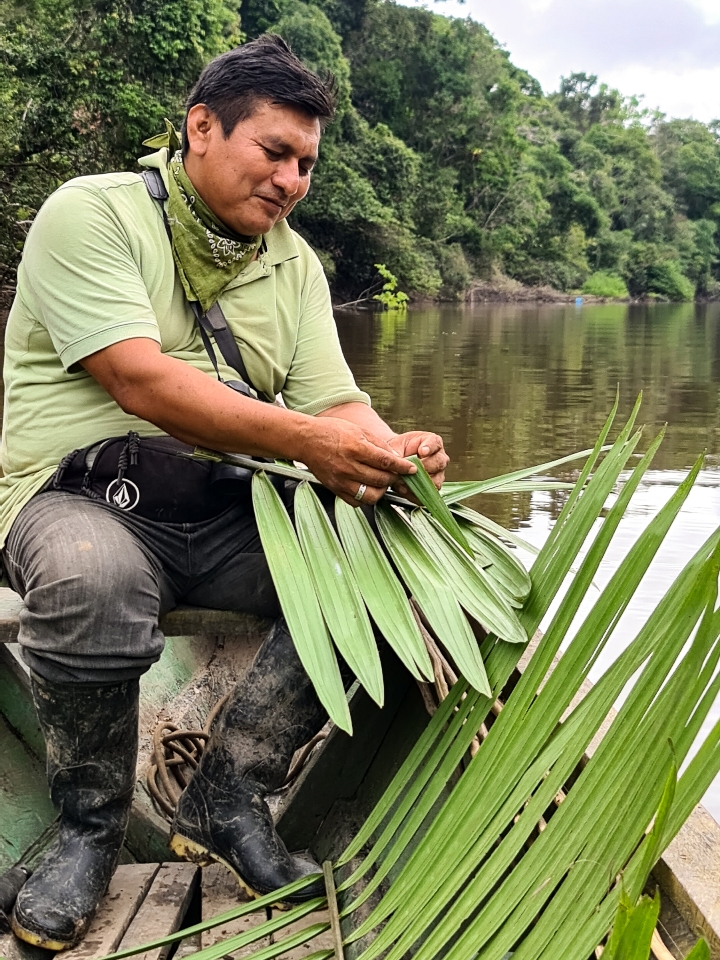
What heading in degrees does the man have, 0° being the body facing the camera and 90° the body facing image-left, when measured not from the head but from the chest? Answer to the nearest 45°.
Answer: approximately 315°

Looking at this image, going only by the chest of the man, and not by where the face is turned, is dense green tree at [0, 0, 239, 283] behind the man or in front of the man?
behind

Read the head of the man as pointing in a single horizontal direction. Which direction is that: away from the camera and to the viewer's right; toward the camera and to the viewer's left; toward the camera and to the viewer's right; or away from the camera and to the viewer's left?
toward the camera and to the viewer's right
